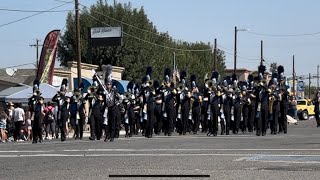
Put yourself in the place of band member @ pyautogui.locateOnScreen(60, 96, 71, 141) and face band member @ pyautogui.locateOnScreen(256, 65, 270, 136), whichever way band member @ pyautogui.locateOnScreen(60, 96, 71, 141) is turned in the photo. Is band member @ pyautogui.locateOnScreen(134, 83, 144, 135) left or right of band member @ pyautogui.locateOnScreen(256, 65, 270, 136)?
left

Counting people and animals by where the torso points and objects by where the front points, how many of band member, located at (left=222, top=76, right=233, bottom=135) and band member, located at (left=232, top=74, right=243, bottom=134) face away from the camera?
0

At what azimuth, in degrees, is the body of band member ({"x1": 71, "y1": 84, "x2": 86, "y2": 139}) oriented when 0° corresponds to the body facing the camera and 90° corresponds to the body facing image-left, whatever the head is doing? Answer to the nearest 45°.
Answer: approximately 45°

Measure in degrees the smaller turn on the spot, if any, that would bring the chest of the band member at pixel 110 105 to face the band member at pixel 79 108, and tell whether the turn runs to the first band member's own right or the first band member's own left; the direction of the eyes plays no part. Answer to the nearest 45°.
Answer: approximately 90° to the first band member's own right

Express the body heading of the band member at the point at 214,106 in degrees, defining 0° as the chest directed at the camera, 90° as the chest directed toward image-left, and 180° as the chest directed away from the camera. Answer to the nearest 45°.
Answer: approximately 45°

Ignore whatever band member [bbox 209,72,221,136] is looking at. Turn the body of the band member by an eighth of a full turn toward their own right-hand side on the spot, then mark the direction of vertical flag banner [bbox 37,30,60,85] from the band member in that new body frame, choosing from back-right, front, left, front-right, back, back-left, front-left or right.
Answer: front-right

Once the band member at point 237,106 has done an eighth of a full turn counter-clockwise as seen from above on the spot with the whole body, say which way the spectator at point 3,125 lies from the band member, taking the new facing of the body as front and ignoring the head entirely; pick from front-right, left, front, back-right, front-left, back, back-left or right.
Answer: right

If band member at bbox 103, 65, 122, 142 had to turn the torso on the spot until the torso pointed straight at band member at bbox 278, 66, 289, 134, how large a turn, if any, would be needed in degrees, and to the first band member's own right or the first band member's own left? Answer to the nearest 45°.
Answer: approximately 135° to the first band member's own left
